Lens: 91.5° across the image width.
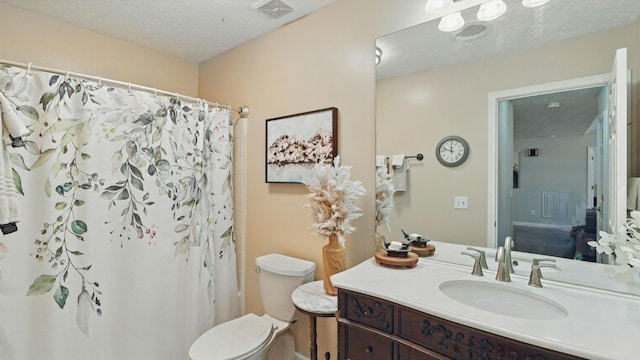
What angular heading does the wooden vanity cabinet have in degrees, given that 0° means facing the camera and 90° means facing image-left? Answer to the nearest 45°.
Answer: approximately 45°
